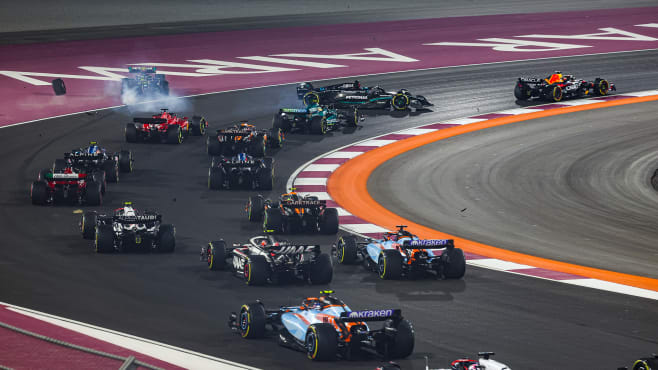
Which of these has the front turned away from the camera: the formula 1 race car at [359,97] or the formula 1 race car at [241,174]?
the formula 1 race car at [241,174]

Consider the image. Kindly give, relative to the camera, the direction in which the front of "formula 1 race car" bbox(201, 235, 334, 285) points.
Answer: facing away from the viewer and to the left of the viewer

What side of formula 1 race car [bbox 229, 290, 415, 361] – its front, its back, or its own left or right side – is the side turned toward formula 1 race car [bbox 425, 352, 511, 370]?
back

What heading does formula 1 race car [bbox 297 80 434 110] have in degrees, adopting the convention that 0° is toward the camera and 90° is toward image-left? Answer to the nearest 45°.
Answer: approximately 270°

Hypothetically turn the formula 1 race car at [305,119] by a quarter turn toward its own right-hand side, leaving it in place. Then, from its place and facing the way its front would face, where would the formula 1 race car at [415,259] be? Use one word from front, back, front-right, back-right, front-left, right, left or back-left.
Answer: front-right

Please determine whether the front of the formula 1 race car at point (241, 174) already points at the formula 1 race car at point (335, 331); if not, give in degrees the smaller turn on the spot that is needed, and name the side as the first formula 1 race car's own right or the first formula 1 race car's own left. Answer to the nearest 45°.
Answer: approximately 180°

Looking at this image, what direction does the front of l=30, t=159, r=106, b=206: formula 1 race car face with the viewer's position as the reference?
facing away from the viewer

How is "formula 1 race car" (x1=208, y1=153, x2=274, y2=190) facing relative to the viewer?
away from the camera

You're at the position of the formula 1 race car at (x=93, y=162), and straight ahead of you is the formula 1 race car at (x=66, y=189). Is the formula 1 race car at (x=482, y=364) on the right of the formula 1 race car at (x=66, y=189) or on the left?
left

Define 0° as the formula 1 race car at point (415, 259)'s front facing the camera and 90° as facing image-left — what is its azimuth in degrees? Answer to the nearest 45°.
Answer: approximately 135°

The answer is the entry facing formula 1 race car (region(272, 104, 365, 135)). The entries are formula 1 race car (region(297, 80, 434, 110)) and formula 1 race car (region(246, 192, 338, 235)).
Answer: formula 1 race car (region(246, 192, 338, 235))

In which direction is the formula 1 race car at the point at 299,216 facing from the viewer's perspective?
away from the camera

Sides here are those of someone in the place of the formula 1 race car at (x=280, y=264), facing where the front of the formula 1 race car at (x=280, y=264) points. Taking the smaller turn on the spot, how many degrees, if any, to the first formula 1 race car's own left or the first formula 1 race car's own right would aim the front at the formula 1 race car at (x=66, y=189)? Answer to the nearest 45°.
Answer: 0° — it already faces it

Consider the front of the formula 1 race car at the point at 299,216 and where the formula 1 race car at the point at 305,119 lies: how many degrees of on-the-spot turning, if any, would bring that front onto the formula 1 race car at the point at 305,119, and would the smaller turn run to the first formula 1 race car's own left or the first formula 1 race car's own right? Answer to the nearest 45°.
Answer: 0° — it already faces it
